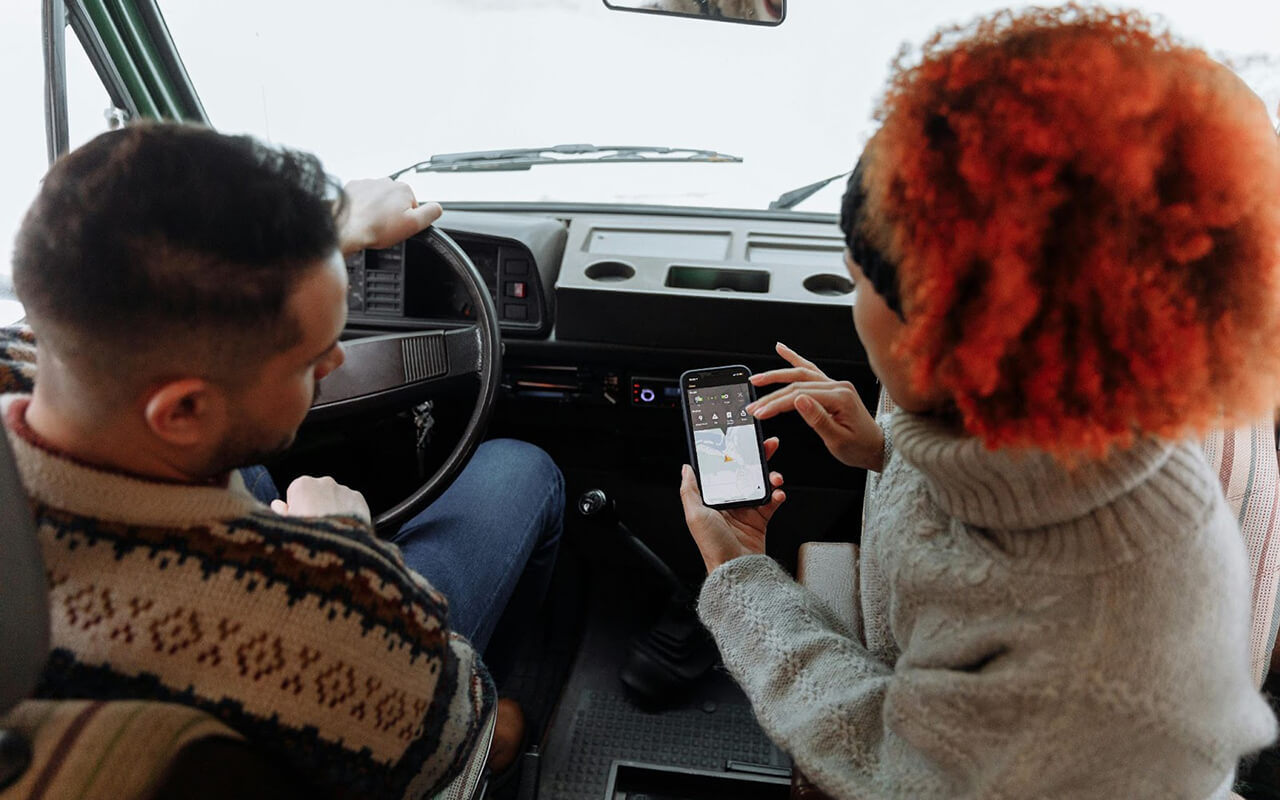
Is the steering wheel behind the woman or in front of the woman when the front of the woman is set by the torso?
in front

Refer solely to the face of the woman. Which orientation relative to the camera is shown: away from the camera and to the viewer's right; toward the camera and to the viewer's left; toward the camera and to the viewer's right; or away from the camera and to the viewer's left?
away from the camera and to the viewer's left

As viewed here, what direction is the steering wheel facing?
toward the camera

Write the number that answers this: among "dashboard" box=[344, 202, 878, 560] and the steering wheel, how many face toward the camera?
2

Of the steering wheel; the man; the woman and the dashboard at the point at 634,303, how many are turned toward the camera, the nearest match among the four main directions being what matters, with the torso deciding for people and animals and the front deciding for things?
2

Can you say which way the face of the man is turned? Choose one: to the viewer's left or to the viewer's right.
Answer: to the viewer's right

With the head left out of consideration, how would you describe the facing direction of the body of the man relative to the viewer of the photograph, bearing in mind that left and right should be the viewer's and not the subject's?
facing away from the viewer and to the right of the viewer

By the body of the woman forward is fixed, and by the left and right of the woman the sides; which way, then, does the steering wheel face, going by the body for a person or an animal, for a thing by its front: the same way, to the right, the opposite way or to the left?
the opposite way

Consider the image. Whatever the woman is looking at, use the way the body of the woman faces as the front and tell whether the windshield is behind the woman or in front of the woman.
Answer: in front

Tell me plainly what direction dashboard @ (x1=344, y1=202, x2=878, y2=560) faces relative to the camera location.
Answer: facing the viewer

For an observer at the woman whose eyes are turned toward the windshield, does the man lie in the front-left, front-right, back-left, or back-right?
front-left

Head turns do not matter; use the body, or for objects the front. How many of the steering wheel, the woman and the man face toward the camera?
1

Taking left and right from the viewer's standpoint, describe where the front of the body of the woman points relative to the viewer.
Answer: facing away from the viewer and to the left of the viewer

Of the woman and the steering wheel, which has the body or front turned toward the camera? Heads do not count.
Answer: the steering wheel

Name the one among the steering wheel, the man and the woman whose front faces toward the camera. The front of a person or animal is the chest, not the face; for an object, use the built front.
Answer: the steering wheel
